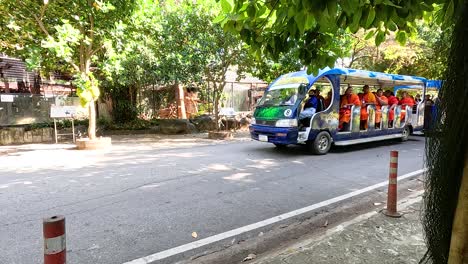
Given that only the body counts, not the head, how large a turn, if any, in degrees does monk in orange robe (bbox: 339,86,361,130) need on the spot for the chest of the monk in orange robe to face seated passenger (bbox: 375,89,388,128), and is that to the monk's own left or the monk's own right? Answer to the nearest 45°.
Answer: approximately 180°

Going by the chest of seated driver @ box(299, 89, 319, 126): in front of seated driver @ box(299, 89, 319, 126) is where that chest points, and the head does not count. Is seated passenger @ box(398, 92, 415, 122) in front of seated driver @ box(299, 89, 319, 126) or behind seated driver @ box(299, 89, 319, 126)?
behind

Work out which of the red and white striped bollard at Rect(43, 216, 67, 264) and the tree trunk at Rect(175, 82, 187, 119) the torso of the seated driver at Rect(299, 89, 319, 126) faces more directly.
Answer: the red and white striped bollard

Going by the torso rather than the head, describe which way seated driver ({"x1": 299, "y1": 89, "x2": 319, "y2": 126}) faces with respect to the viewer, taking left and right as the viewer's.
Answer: facing the viewer and to the left of the viewer

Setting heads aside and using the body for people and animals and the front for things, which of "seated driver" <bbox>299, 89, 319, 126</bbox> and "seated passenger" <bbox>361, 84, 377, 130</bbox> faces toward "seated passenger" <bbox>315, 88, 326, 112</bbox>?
"seated passenger" <bbox>361, 84, 377, 130</bbox>

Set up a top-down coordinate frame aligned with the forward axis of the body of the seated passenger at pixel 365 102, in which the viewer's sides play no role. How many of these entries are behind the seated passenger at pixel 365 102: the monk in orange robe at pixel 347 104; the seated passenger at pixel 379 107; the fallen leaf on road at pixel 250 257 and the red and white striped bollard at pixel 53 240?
1

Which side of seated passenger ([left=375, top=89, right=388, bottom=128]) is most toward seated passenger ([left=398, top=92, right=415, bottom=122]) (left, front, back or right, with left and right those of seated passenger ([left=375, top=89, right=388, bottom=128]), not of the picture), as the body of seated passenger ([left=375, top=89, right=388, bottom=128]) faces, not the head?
back
